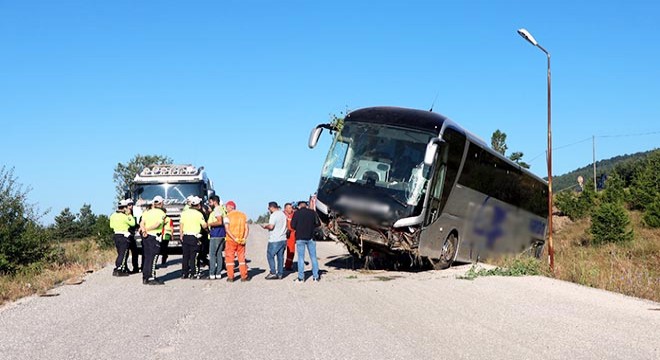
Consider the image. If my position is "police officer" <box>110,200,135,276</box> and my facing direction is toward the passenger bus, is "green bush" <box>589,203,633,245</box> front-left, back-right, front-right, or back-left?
front-left

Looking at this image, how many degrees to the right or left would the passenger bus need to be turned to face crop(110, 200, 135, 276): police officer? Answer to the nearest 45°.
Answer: approximately 45° to its right

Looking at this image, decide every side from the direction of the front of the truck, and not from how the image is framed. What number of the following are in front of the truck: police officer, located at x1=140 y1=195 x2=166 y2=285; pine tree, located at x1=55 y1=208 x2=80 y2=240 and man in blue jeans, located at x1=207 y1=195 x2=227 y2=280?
2

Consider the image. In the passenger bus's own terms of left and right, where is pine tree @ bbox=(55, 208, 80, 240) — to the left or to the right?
on its right

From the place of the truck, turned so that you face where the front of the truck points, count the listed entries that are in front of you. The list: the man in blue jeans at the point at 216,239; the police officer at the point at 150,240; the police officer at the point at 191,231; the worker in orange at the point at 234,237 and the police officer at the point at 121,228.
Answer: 5

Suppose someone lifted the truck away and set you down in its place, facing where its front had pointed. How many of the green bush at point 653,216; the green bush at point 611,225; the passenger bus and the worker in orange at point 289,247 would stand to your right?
0

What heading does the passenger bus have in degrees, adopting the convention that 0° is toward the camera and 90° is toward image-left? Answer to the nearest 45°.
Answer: approximately 45°

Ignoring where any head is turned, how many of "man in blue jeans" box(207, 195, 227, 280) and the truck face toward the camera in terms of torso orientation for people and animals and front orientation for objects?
1

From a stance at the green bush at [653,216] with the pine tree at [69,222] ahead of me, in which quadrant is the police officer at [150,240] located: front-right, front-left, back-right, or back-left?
front-left

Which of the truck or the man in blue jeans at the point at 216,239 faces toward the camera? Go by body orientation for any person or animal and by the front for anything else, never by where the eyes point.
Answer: the truck

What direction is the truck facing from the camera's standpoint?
toward the camera

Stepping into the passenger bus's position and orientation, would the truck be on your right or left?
on your right

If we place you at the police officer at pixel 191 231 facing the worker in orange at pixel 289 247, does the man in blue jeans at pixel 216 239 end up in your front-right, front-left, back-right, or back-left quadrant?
front-right

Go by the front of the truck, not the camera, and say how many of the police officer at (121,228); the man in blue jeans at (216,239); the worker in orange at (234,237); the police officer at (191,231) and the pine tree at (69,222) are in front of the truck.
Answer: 4

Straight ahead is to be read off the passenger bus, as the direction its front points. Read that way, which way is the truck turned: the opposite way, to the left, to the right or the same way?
to the left

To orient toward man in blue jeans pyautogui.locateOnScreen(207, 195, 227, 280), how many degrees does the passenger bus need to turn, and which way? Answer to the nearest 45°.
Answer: approximately 45° to its right
